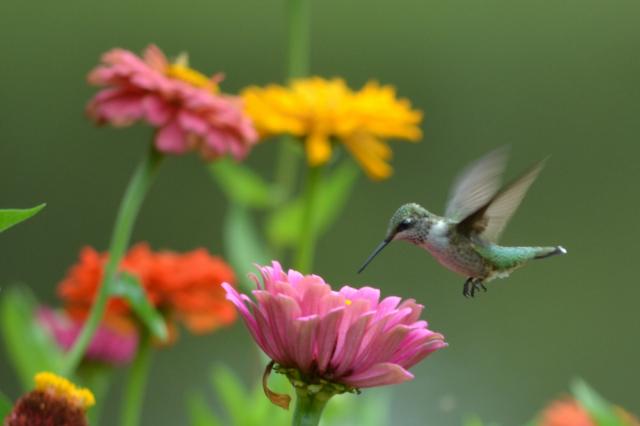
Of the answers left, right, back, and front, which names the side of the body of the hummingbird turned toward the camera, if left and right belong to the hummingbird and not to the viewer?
left
